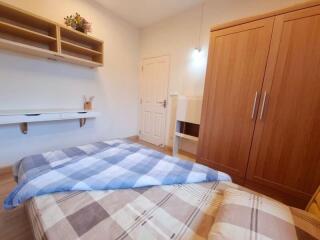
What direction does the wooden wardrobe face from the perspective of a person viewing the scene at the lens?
facing the viewer and to the left of the viewer

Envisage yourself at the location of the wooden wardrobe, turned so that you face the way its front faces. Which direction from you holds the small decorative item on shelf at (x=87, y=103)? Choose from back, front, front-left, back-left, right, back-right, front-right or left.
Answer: front-right

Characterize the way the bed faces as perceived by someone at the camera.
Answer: facing away from the viewer and to the left of the viewer

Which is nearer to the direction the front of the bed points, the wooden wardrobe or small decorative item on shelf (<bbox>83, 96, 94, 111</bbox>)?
the small decorative item on shelf

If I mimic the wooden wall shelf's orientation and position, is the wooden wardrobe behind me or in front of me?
in front

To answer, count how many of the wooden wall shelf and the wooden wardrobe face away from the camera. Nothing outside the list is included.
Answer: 0

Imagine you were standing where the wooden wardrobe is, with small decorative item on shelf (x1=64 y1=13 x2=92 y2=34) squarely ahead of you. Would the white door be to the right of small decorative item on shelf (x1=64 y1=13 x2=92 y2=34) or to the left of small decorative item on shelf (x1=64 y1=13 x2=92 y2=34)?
right

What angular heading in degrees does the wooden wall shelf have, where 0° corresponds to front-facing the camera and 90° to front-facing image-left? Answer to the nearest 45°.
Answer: approximately 315°

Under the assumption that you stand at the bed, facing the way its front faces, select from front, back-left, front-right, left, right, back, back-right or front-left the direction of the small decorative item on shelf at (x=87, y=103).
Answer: front

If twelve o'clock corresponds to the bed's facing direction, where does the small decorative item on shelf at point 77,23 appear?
The small decorative item on shelf is roughly at 12 o'clock from the bed.

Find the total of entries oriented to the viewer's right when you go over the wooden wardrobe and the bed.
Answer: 0

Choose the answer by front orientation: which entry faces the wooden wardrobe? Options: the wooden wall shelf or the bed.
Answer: the wooden wall shelf

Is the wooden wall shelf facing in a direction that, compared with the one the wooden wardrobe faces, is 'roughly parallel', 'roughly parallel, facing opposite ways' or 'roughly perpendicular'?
roughly parallel, facing opposite ways

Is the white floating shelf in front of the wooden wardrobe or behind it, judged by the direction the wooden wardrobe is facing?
in front
